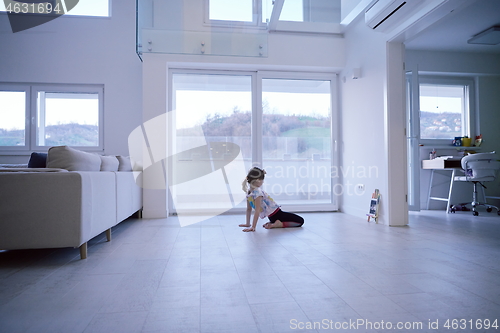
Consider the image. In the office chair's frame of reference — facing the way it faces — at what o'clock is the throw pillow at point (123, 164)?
The throw pillow is roughly at 9 o'clock from the office chair.

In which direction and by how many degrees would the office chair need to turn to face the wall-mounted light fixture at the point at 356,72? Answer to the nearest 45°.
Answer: approximately 90° to its left

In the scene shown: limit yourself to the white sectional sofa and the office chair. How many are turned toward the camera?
0

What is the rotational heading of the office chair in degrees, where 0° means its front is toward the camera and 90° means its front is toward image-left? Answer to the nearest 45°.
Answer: approximately 135°
